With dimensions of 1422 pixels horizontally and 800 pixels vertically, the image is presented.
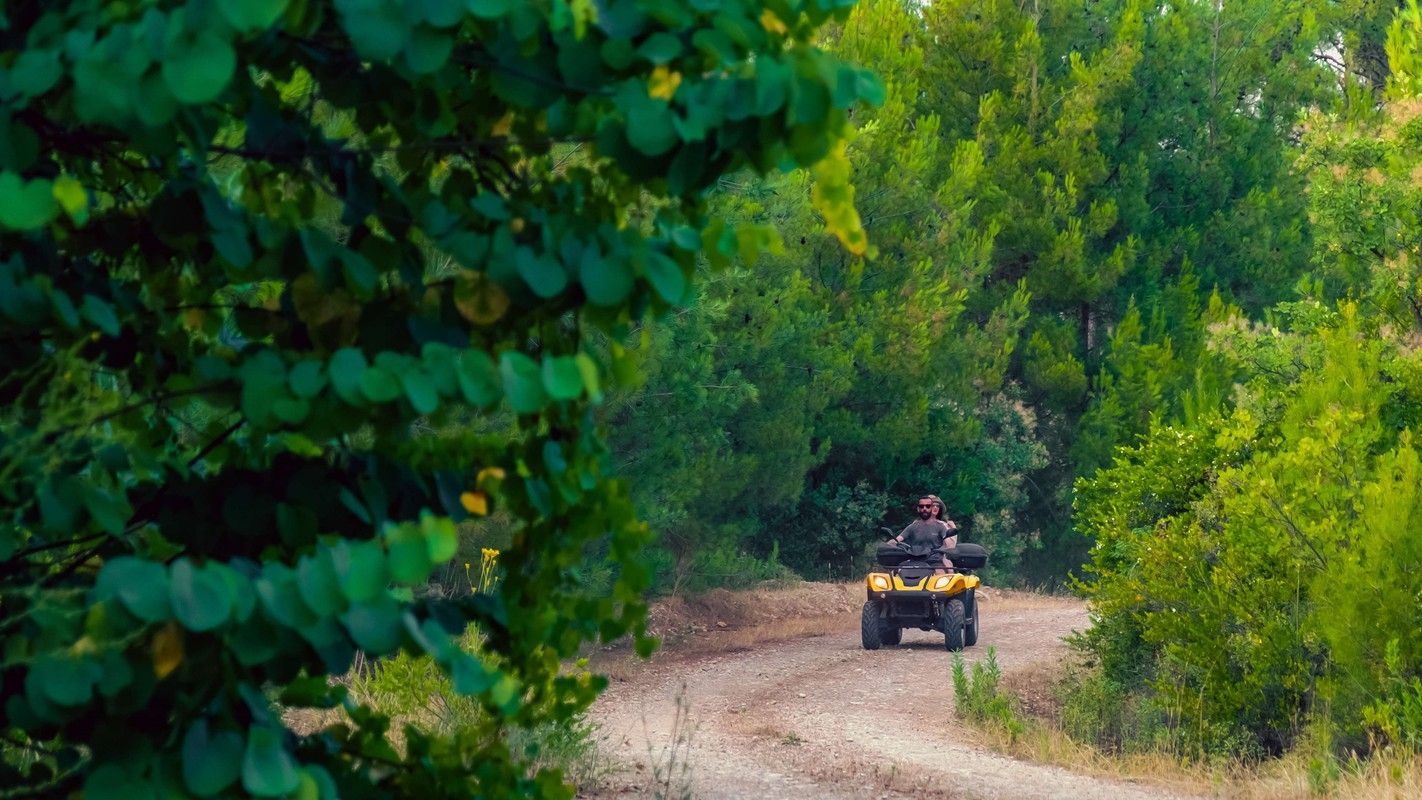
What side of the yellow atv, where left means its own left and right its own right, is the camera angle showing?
front

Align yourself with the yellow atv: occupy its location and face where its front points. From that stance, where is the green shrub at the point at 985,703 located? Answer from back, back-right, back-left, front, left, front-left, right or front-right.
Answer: front

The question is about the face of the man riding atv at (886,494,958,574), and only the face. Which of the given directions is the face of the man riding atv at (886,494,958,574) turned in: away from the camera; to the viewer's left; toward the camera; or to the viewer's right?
toward the camera
